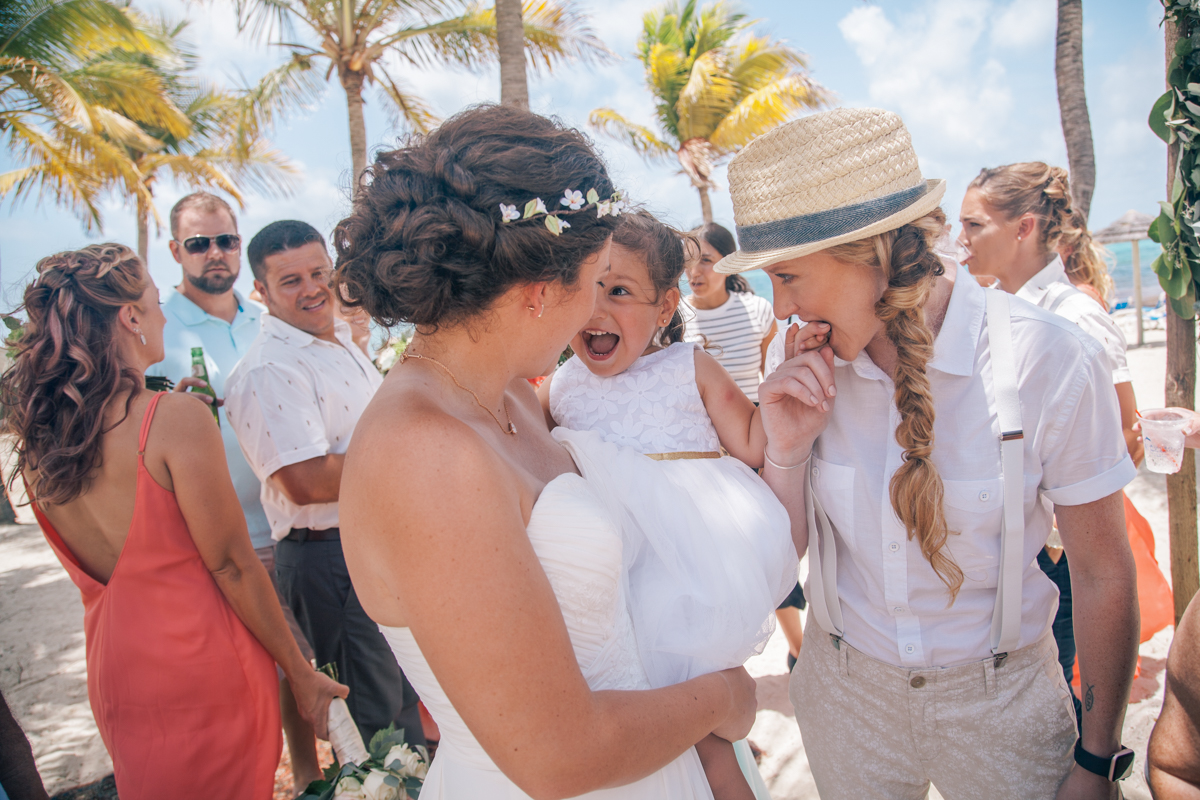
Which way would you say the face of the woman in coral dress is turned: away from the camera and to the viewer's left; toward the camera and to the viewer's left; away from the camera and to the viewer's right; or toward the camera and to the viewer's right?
away from the camera and to the viewer's right

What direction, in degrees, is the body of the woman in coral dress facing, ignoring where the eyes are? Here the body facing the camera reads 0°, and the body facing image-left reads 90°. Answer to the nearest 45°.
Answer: approximately 225°

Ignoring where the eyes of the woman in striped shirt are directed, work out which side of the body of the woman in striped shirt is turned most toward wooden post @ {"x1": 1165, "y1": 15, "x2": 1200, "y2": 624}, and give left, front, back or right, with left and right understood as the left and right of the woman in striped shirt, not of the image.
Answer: left

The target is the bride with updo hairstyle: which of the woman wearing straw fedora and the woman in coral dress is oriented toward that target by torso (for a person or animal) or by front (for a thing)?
the woman wearing straw fedora

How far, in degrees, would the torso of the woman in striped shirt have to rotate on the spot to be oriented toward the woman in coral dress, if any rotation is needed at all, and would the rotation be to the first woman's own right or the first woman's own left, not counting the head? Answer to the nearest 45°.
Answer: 0° — they already face them

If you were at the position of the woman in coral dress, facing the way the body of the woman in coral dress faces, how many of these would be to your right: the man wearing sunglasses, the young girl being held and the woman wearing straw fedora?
2

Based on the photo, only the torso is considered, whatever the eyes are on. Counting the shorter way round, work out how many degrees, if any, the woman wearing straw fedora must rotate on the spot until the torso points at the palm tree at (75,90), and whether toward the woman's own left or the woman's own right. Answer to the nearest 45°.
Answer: approximately 90° to the woman's own right

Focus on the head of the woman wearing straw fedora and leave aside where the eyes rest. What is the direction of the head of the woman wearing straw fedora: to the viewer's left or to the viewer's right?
to the viewer's left

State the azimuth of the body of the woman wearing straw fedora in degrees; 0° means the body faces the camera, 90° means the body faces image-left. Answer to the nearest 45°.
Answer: approximately 45°

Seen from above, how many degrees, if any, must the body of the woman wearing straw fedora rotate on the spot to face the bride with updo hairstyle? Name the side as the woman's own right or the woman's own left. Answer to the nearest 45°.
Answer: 0° — they already face them
